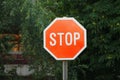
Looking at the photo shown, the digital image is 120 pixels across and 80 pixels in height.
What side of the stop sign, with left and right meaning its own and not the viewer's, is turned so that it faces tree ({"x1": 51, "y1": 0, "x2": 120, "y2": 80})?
back

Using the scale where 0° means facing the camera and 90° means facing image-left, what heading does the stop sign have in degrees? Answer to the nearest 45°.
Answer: approximately 0°
